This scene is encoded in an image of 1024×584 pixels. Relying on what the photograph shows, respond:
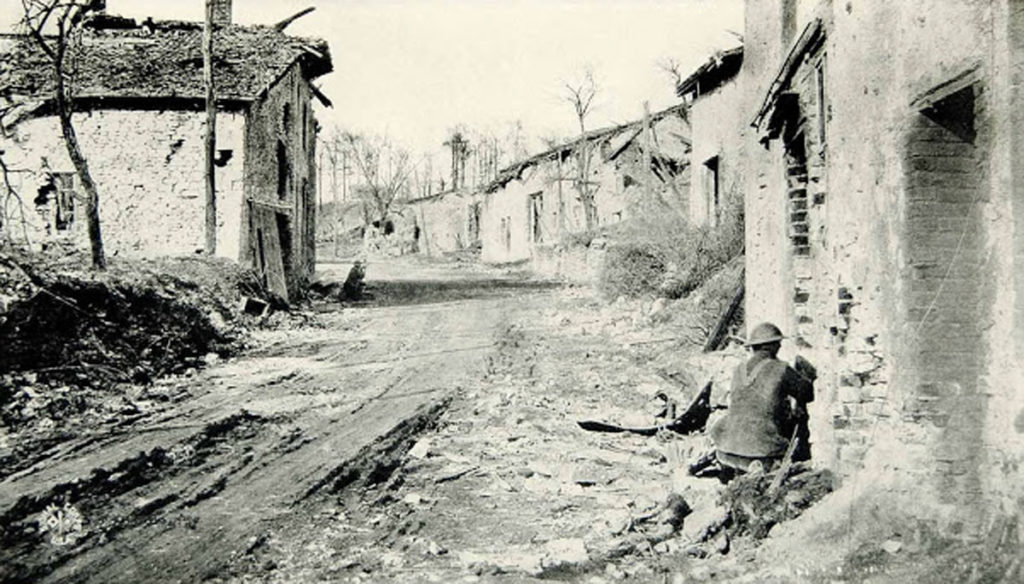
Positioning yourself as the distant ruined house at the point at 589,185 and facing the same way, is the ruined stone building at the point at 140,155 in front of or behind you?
in front

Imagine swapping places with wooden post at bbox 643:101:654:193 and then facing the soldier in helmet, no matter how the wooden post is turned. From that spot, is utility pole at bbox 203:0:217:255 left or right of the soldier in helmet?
right

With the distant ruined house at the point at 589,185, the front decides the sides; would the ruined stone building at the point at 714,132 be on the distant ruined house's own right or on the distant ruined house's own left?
on the distant ruined house's own left

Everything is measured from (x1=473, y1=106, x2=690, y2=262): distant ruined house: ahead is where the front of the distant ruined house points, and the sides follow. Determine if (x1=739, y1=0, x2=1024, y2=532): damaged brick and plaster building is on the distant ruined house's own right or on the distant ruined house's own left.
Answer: on the distant ruined house's own left

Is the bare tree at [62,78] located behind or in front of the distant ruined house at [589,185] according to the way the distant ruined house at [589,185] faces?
in front

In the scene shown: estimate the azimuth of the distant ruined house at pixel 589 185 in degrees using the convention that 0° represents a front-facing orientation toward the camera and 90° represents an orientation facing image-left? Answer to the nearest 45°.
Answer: approximately 45°

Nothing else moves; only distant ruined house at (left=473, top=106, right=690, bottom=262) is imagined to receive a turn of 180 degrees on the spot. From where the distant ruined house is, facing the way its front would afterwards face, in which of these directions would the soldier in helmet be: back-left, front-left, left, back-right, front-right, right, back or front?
back-right
